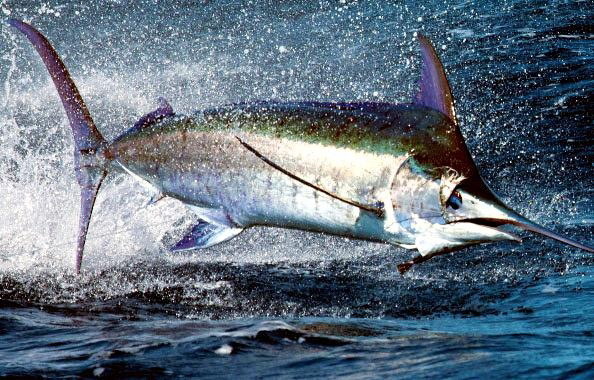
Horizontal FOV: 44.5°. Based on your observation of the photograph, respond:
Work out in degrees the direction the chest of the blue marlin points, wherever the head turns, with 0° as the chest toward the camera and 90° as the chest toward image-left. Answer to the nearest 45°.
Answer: approximately 270°
